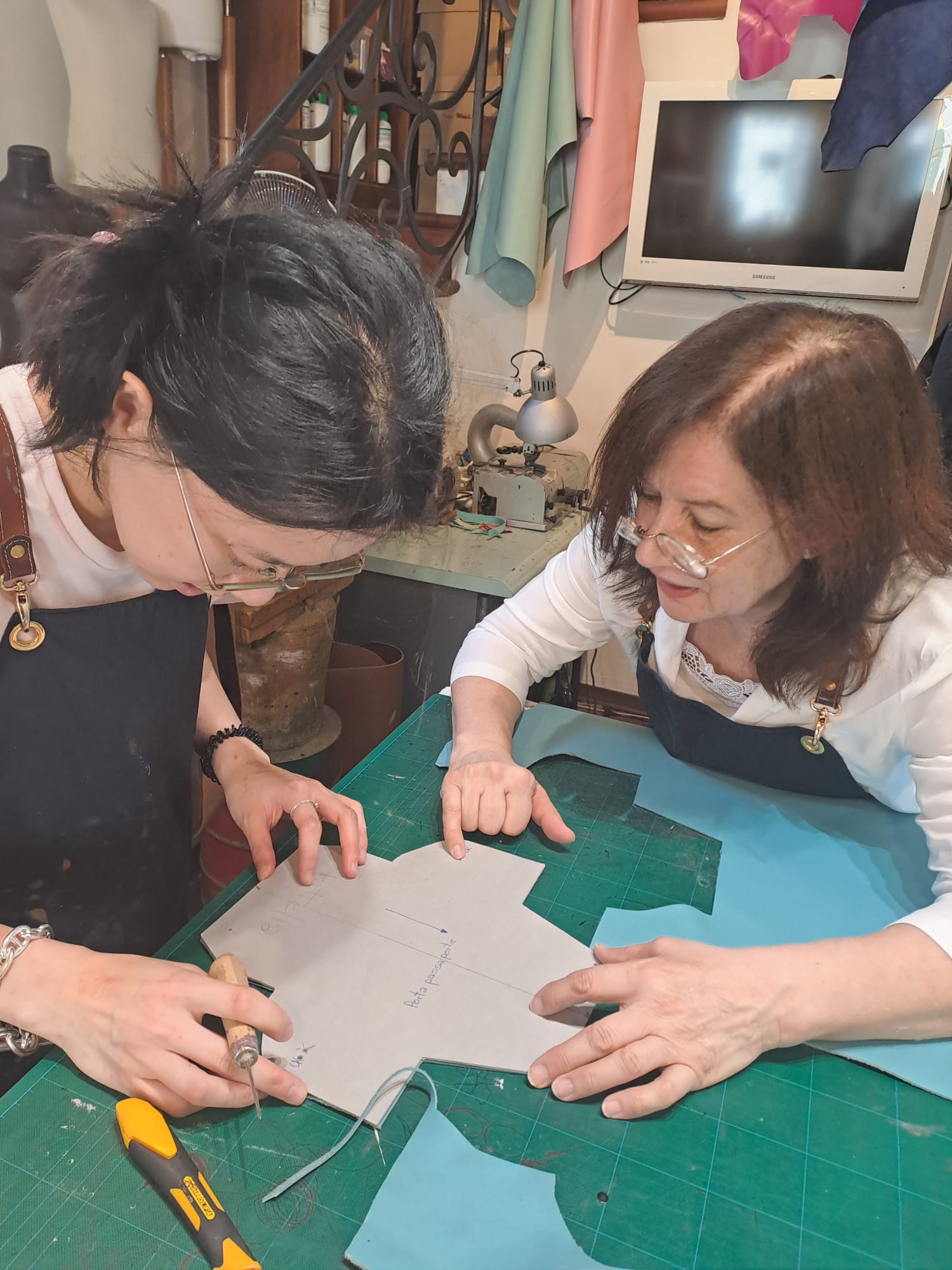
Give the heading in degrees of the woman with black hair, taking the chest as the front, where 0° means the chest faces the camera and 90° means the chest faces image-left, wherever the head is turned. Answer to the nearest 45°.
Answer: approximately 315°

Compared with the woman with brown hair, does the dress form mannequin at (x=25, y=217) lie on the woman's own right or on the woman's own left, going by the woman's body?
on the woman's own right

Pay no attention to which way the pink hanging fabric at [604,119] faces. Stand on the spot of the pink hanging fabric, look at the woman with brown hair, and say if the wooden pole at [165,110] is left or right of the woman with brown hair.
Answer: right

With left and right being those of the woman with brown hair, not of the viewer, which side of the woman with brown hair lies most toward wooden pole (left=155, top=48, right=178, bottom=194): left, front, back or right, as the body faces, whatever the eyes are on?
right

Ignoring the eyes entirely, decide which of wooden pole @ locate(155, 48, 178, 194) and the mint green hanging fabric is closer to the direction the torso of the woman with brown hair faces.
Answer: the wooden pole

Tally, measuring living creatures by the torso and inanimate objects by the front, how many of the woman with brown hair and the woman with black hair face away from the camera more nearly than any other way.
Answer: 0

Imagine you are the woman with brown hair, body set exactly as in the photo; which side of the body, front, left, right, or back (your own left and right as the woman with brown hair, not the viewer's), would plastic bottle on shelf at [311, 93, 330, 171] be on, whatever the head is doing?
right

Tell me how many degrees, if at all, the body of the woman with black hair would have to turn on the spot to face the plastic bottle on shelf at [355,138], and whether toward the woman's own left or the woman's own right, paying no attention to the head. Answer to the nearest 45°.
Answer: approximately 135° to the woman's own left
